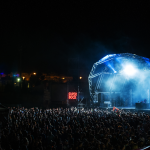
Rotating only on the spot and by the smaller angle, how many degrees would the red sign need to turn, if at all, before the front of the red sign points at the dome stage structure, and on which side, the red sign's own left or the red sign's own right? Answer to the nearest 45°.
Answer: approximately 45° to the red sign's own left

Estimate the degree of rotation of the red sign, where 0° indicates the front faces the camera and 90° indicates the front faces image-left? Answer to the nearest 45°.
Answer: approximately 0°

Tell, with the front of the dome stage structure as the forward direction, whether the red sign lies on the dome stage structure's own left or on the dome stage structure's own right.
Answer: on the dome stage structure's own right

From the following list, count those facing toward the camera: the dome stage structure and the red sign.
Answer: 2
